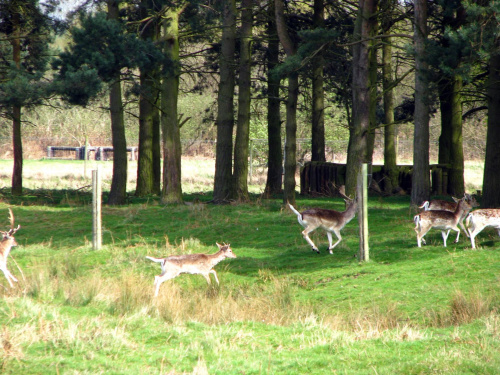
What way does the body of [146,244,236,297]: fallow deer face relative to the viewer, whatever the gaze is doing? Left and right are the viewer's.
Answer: facing to the right of the viewer

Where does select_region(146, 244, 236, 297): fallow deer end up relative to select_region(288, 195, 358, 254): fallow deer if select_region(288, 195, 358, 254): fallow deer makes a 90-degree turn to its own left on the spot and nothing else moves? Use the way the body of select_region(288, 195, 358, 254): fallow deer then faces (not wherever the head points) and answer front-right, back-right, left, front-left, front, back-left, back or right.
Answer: back-left

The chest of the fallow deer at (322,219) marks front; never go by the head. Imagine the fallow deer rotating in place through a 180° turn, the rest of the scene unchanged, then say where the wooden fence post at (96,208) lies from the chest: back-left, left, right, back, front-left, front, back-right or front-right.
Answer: front

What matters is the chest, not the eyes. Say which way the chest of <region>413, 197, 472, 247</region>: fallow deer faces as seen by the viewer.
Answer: to the viewer's right

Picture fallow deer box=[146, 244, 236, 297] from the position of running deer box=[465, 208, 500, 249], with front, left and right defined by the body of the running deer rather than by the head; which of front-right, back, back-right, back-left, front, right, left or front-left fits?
back-right

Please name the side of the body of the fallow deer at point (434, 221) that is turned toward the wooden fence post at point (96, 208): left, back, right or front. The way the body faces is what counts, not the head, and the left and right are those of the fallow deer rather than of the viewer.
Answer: back

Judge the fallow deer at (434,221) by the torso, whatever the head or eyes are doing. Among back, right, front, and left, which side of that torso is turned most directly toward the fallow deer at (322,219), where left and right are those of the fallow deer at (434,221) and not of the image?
back

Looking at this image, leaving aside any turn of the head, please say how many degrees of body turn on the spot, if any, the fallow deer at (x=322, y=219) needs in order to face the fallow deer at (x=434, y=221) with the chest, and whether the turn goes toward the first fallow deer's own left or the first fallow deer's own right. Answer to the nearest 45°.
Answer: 0° — it already faces it

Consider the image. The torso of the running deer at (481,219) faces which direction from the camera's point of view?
to the viewer's right

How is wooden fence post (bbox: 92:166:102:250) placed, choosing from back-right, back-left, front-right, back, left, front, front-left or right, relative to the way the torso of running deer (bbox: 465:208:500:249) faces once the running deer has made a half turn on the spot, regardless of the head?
front

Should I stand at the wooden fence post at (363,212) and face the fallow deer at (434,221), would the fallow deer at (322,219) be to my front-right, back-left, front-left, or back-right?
back-left

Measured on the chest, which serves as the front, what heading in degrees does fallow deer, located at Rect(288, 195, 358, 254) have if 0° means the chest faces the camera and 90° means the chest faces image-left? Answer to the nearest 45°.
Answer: approximately 270°
